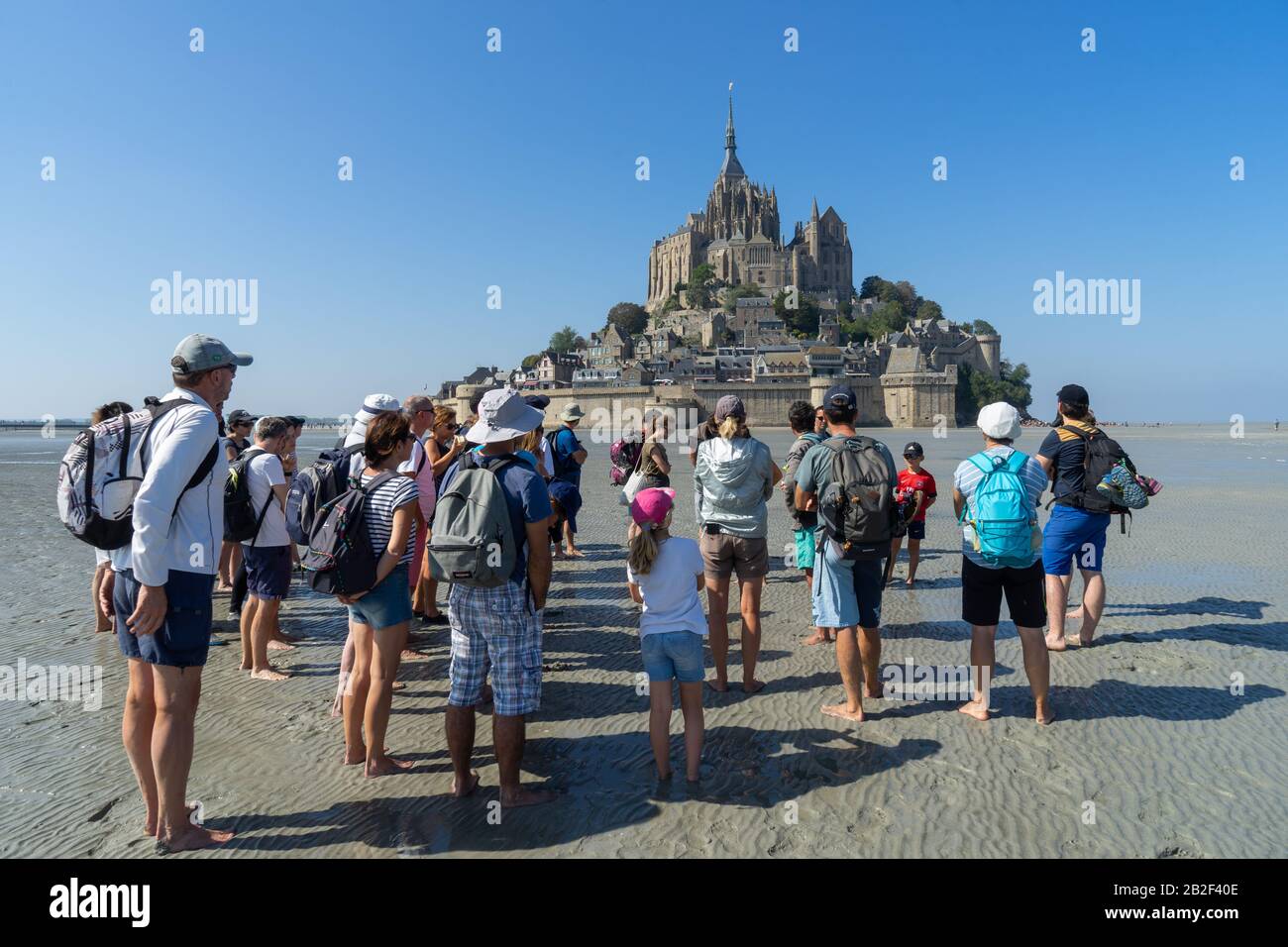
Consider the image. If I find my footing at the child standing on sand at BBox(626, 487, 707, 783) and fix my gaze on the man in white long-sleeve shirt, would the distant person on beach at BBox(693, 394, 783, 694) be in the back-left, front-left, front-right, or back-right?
back-right

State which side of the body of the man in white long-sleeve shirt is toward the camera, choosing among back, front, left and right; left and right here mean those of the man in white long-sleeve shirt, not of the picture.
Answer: right

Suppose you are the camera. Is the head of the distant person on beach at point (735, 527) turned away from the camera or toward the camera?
away from the camera

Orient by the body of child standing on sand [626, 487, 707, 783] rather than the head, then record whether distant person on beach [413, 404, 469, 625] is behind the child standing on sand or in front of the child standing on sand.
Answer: in front

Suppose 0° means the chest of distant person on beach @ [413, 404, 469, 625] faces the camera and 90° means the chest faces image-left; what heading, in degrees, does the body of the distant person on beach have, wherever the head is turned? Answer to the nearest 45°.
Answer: approximately 270°

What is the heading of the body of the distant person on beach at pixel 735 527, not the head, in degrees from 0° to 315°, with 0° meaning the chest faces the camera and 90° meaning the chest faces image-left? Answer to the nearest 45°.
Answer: approximately 180°

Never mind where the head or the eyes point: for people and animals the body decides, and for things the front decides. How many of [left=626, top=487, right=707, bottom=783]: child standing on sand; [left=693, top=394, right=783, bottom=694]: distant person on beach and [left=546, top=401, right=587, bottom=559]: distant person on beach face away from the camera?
2

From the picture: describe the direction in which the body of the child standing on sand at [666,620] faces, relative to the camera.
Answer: away from the camera

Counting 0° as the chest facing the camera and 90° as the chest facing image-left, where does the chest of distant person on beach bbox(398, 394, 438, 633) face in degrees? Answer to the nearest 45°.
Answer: approximately 270°

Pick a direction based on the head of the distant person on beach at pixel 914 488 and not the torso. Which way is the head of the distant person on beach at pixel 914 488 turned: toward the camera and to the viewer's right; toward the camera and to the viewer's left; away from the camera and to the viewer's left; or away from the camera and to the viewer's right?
toward the camera and to the viewer's left
